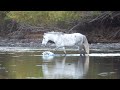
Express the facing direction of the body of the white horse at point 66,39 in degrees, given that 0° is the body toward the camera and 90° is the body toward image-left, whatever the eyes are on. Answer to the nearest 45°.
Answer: approximately 90°
